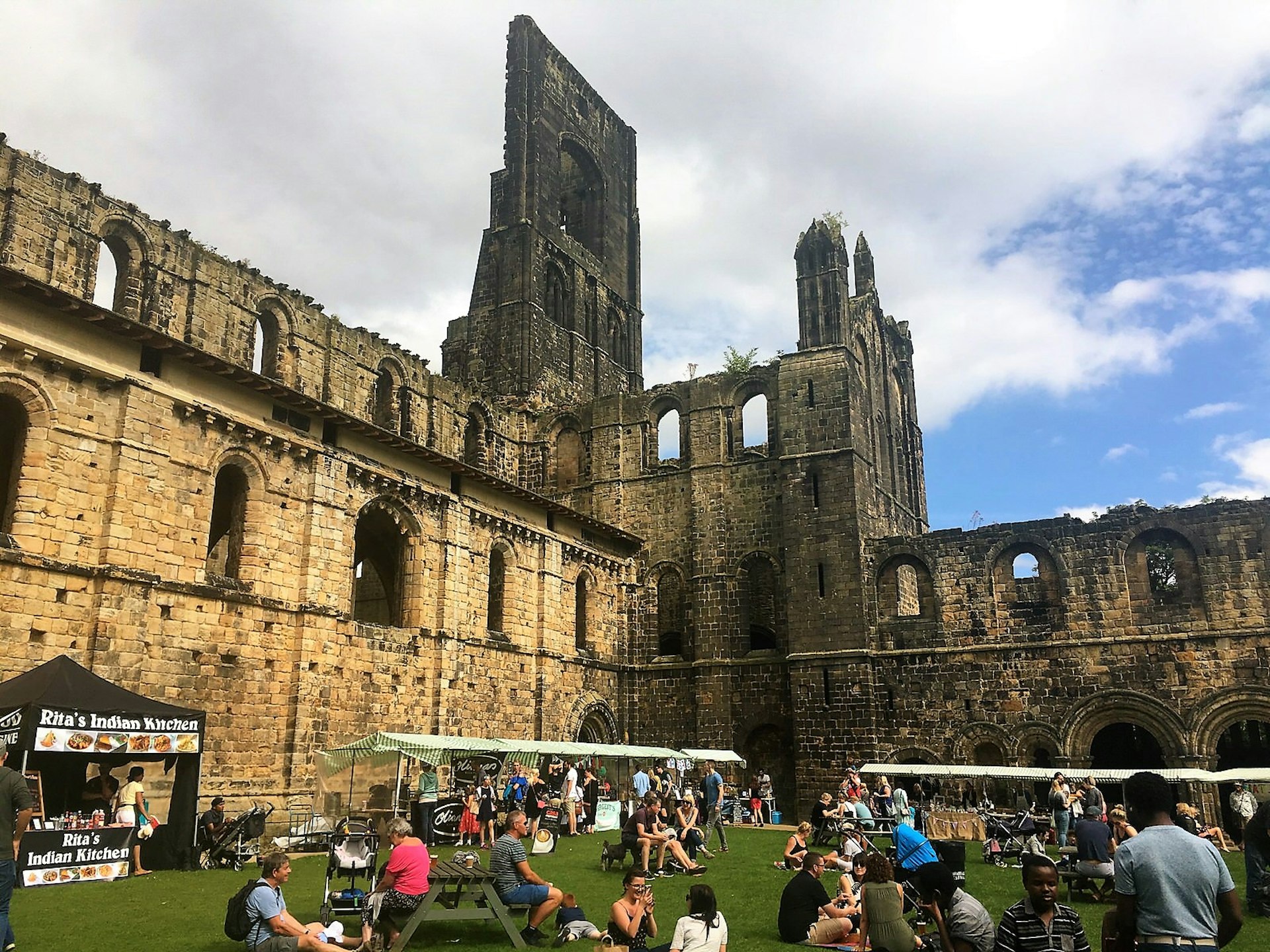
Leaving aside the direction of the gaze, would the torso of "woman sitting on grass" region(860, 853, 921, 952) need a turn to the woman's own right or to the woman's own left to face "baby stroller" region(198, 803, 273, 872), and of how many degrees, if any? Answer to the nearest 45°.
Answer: approximately 45° to the woman's own left

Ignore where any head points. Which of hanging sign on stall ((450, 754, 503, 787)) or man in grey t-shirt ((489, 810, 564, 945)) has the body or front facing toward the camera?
the hanging sign on stall

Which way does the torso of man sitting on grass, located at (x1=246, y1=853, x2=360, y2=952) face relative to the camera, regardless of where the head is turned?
to the viewer's right

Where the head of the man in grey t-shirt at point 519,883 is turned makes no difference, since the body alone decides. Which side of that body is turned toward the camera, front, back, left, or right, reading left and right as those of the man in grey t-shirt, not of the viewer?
right

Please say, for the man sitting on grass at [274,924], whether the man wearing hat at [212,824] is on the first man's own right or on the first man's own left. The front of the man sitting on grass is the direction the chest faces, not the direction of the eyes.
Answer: on the first man's own left

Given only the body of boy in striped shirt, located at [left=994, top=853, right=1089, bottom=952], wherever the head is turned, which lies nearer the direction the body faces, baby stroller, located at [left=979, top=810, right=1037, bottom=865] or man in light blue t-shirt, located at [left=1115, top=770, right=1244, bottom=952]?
the man in light blue t-shirt

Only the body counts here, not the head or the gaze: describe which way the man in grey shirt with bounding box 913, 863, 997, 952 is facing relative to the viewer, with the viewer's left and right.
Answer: facing to the left of the viewer

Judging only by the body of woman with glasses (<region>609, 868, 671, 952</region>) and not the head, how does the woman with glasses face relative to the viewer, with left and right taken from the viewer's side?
facing the viewer and to the right of the viewer

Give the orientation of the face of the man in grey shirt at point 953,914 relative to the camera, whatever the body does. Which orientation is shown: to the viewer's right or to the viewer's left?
to the viewer's left

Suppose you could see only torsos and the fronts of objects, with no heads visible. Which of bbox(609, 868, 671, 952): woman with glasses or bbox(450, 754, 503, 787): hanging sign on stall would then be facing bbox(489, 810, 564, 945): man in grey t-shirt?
the hanging sign on stall

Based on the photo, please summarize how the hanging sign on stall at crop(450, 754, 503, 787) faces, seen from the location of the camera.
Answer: facing the viewer

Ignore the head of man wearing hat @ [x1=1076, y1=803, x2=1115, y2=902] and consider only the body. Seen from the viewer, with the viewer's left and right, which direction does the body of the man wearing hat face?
facing away from the viewer

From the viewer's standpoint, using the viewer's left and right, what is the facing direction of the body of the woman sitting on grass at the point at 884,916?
facing away from the viewer

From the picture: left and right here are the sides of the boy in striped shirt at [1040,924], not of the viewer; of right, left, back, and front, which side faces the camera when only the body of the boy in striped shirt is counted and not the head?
front
